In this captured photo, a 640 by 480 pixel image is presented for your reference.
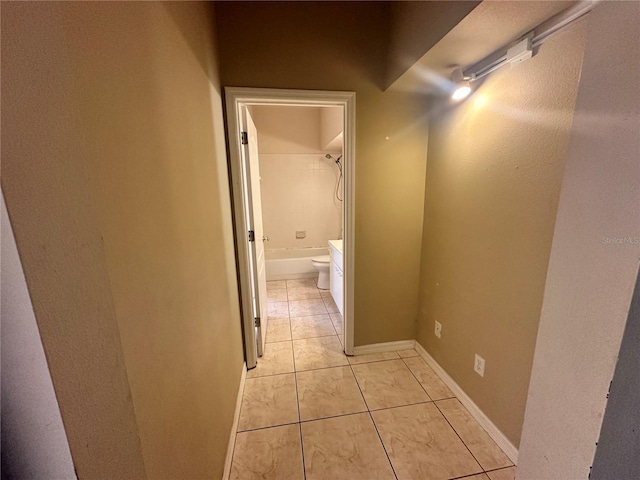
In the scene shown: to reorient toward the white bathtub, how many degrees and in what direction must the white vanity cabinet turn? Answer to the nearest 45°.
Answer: approximately 45° to its right

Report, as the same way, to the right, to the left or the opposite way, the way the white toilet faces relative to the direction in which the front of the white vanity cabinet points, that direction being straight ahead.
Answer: the same way

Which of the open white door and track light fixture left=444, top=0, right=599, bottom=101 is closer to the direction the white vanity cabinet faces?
the open white door

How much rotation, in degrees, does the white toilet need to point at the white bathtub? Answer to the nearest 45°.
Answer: approximately 45° to its right

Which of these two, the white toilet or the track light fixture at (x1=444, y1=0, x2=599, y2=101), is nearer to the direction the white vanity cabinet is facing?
the white toilet

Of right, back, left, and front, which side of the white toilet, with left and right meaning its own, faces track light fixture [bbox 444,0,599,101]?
left

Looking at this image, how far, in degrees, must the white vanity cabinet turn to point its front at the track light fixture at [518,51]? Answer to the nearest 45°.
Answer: approximately 135° to its left

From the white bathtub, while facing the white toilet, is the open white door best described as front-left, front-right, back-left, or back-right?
front-right

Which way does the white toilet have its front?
to the viewer's left

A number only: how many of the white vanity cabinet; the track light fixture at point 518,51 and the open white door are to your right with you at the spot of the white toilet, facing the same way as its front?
0

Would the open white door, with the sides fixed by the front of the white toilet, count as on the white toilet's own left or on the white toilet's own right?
on the white toilet's own left

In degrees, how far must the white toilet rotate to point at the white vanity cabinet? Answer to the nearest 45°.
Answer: approximately 90° to its left

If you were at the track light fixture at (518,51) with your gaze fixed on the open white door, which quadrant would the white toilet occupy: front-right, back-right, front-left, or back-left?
front-right

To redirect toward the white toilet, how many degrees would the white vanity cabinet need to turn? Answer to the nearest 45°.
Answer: approximately 90° to its right

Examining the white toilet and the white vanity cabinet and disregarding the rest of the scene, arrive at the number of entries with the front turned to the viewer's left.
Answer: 2
